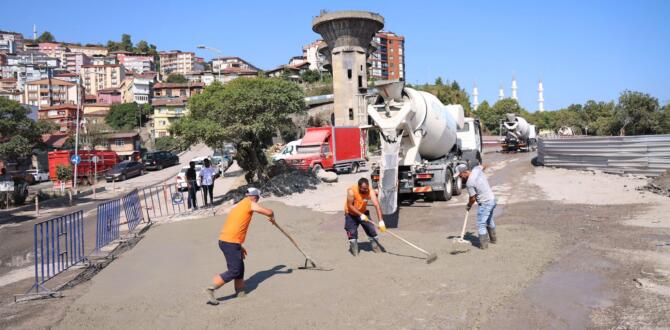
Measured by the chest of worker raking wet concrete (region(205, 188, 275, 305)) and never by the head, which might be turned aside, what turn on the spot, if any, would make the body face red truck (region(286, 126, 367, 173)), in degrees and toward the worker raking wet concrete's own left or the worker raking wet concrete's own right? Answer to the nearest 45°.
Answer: approximately 45° to the worker raking wet concrete's own left

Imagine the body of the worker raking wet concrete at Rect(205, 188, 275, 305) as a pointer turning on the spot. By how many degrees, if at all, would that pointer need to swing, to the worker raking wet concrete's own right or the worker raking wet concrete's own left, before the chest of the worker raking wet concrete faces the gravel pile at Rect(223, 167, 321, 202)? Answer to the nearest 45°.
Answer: approximately 45° to the worker raking wet concrete's own left

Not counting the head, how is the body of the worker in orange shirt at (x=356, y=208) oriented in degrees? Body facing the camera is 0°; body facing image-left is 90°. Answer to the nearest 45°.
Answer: approximately 315°

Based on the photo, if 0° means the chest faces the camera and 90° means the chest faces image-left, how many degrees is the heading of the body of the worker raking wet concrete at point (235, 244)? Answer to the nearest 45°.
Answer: approximately 225°

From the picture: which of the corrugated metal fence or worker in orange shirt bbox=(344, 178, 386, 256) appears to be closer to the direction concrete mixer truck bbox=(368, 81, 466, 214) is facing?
the corrugated metal fence

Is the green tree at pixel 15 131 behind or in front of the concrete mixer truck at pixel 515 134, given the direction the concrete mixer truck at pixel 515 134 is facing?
behind

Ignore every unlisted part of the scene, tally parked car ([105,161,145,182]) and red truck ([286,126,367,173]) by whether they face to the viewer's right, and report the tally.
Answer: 0

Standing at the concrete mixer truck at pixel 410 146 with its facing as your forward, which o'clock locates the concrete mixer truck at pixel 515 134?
the concrete mixer truck at pixel 515 134 is roughly at 11 o'clock from the concrete mixer truck at pixel 410 146.

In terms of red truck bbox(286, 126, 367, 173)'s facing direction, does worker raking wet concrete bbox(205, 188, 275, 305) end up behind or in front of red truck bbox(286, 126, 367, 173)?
in front

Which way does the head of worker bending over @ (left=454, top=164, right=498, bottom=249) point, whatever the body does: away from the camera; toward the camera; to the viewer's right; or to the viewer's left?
to the viewer's left

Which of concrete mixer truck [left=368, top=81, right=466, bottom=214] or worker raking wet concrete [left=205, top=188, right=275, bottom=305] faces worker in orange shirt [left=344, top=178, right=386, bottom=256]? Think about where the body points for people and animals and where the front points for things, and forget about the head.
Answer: the worker raking wet concrete
